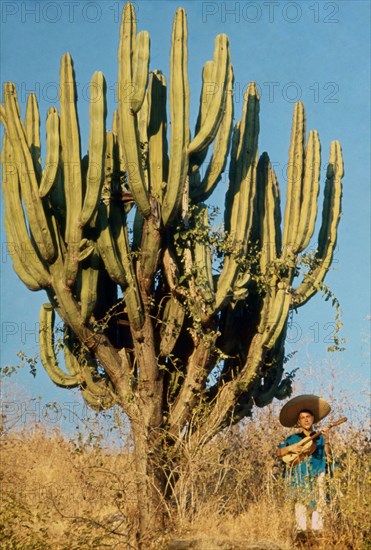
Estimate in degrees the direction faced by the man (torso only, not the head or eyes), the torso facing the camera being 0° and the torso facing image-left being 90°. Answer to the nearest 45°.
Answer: approximately 0°

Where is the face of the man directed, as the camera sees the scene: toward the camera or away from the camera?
toward the camera
